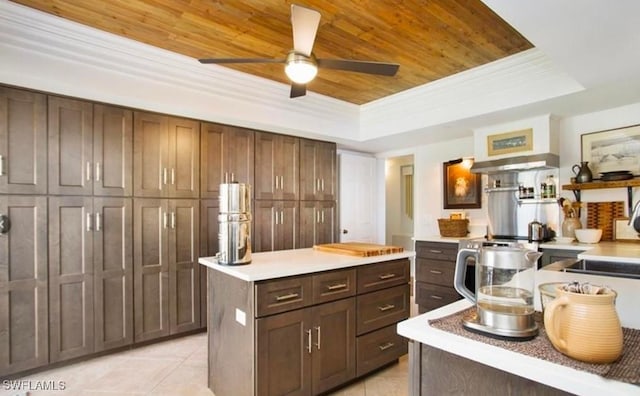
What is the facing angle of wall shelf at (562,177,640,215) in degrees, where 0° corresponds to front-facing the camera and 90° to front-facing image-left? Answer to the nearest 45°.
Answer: approximately 45°

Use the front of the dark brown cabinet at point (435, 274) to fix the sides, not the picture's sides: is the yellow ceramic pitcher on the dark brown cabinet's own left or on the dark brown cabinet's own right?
on the dark brown cabinet's own left

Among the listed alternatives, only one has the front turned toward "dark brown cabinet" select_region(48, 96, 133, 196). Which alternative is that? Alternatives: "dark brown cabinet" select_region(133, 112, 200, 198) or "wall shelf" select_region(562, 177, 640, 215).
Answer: the wall shelf

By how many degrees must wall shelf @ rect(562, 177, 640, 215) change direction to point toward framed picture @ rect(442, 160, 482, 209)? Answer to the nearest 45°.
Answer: approximately 45° to its right
